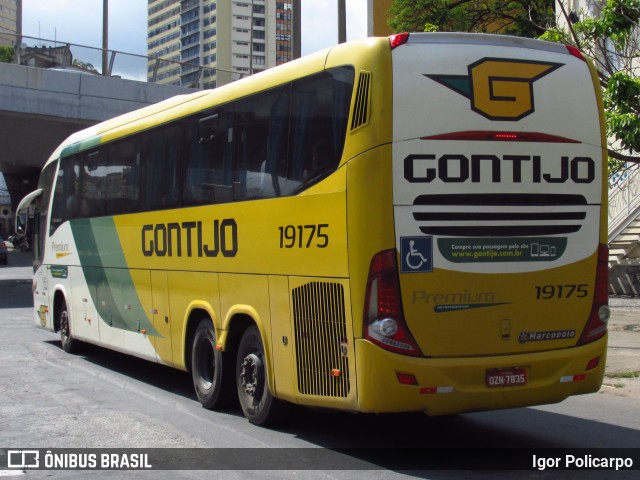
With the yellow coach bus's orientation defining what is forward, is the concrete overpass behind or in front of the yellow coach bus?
in front

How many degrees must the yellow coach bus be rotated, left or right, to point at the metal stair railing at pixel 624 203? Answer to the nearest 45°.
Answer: approximately 90° to its right

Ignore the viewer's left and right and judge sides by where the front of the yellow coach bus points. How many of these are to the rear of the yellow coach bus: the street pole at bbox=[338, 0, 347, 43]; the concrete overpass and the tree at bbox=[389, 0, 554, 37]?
0

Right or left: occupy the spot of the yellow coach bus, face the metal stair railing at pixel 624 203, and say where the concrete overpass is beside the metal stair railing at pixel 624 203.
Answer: left

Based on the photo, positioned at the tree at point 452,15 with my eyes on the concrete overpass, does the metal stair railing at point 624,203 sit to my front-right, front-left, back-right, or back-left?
back-left

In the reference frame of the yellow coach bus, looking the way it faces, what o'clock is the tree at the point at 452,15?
The tree is roughly at 2 o'clock from the yellow coach bus.

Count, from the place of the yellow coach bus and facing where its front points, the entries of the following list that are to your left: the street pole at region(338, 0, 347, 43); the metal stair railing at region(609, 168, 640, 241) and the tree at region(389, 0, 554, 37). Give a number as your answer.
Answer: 0

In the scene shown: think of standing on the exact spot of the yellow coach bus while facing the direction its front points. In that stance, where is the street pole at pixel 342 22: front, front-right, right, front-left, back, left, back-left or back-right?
front-right

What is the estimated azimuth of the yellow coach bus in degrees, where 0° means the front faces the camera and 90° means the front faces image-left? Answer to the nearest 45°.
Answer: approximately 135°
